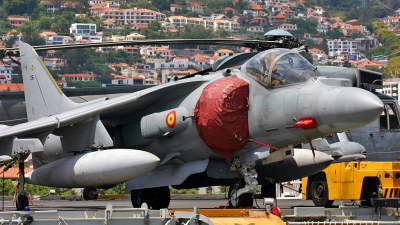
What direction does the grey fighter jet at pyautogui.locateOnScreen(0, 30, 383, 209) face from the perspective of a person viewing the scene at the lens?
facing the viewer and to the right of the viewer
